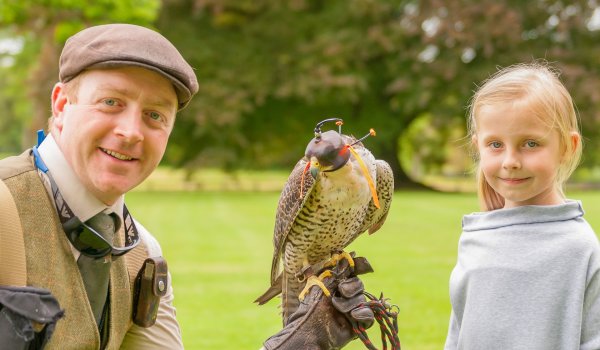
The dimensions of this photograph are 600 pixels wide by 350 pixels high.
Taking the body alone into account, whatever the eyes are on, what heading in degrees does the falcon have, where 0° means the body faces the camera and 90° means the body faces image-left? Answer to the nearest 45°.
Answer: approximately 315°

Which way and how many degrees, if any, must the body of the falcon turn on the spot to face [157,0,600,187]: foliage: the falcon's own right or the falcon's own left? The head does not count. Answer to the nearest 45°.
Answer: approximately 135° to the falcon's own left

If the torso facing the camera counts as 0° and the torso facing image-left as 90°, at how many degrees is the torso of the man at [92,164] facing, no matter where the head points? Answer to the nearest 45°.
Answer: approximately 315°

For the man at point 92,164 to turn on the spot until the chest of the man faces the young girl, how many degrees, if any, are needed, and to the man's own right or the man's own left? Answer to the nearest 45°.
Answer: approximately 45° to the man's own left

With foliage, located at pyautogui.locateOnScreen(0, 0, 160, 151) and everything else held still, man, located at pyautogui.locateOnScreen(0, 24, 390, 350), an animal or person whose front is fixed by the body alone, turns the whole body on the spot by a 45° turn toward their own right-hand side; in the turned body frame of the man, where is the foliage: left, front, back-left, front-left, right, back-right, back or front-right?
back

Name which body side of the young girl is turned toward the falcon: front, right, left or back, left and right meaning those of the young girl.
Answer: right

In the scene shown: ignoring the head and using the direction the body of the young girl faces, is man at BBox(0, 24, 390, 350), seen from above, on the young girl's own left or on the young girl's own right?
on the young girl's own right

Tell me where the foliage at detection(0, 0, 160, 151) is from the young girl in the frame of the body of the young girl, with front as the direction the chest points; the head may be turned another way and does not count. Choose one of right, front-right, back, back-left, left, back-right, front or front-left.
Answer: back-right

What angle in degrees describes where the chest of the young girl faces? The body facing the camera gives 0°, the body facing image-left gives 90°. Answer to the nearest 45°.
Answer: approximately 0°
